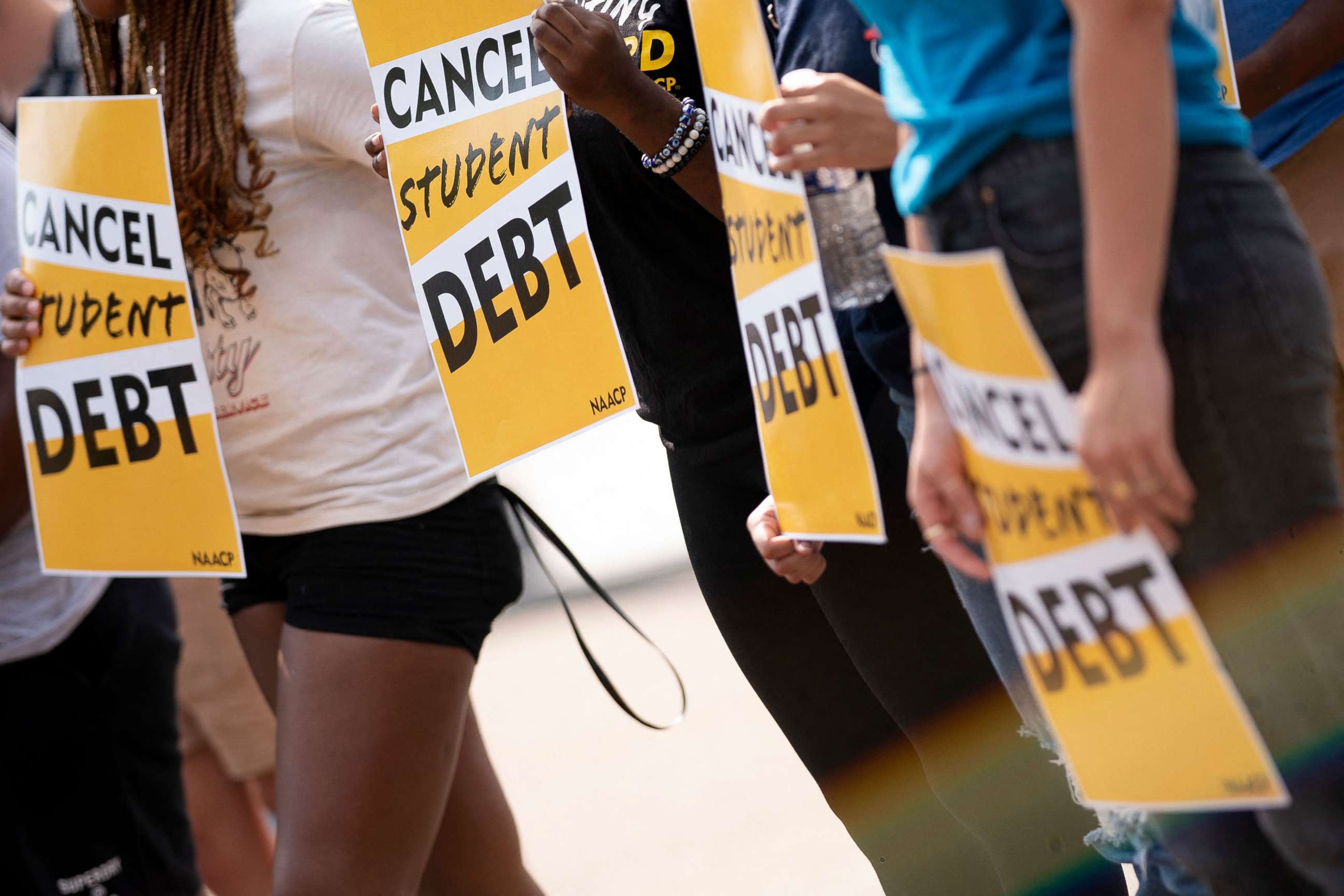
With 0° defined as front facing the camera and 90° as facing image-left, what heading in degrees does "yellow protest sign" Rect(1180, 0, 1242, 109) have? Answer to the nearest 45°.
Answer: approximately 45°
